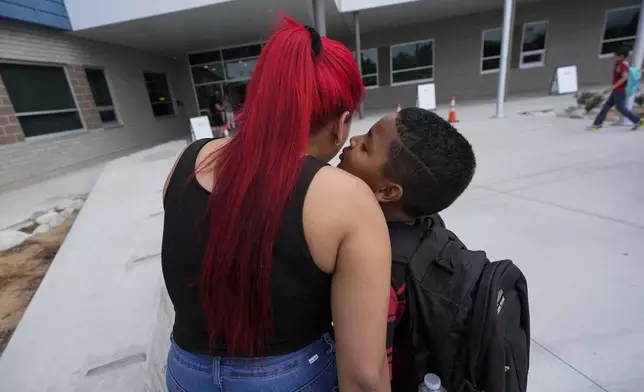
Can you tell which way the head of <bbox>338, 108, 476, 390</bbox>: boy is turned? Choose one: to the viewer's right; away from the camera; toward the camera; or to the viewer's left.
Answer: to the viewer's left

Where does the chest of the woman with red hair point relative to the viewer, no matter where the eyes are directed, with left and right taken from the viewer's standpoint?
facing away from the viewer and to the right of the viewer

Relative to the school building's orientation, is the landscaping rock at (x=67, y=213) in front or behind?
in front

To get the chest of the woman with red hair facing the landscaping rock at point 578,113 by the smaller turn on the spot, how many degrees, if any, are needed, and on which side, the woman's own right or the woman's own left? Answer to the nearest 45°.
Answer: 0° — they already face it

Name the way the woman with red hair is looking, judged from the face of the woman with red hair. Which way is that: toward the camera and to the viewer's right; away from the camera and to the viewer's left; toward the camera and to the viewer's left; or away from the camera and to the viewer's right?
away from the camera and to the viewer's right

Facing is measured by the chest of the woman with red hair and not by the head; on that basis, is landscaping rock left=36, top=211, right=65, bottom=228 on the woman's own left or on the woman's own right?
on the woman's own left

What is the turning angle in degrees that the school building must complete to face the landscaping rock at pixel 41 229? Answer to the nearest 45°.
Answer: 0° — it already faces it

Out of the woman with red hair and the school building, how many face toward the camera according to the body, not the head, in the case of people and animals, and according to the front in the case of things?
1

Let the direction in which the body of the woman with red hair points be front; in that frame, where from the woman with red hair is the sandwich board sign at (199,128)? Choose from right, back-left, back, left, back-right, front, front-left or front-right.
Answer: front-left

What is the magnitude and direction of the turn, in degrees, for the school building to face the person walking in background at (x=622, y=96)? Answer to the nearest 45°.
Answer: approximately 45° to its left

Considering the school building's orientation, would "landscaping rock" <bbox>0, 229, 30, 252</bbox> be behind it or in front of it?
in front

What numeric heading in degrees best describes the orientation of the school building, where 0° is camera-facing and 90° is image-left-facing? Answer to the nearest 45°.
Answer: approximately 0°
